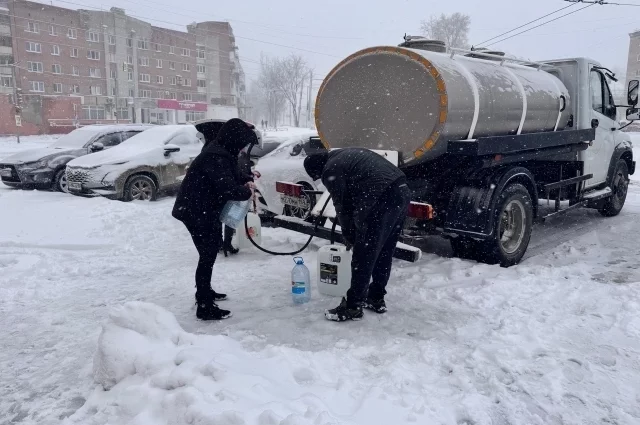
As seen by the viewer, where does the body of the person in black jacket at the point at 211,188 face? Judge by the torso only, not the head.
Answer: to the viewer's right

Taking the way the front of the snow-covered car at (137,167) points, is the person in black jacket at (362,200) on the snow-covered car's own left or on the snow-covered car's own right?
on the snow-covered car's own left

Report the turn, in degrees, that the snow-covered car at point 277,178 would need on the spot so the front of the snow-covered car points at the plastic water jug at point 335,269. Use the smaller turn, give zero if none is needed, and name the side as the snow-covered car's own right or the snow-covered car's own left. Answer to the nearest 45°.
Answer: approximately 45° to the snow-covered car's own left

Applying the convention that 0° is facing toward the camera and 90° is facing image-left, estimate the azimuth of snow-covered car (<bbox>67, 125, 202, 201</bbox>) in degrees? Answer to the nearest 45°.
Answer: approximately 45°

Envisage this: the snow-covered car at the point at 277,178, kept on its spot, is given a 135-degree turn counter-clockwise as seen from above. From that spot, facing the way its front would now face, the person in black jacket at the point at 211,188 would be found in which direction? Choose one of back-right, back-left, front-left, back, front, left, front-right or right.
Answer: right

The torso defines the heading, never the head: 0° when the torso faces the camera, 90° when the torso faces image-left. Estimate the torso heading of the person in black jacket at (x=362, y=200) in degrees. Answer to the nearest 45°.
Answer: approximately 90°

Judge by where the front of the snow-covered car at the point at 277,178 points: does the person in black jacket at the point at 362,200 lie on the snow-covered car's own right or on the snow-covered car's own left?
on the snow-covered car's own left

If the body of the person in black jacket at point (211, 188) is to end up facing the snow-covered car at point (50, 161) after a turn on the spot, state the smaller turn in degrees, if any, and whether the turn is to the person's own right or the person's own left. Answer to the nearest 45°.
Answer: approximately 135° to the person's own left

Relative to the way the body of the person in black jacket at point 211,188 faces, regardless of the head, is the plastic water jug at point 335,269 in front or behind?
in front
